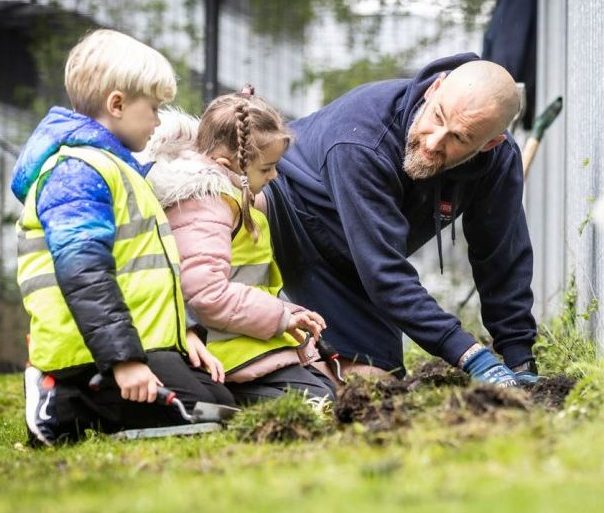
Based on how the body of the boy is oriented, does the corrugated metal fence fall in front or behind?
in front

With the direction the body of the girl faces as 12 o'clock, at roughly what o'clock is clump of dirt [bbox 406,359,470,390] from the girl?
The clump of dirt is roughly at 12 o'clock from the girl.

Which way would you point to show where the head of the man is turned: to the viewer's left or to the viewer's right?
to the viewer's left

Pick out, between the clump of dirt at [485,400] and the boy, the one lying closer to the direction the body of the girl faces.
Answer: the clump of dirt

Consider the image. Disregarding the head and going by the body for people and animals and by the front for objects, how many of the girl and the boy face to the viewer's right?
2

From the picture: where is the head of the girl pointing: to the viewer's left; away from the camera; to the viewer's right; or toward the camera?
to the viewer's right

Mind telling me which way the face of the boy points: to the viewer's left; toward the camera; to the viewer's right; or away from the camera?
to the viewer's right

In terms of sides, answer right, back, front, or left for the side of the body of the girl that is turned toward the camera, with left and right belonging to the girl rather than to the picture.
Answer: right

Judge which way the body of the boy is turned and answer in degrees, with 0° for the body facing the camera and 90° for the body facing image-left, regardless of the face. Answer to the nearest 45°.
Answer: approximately 270°
